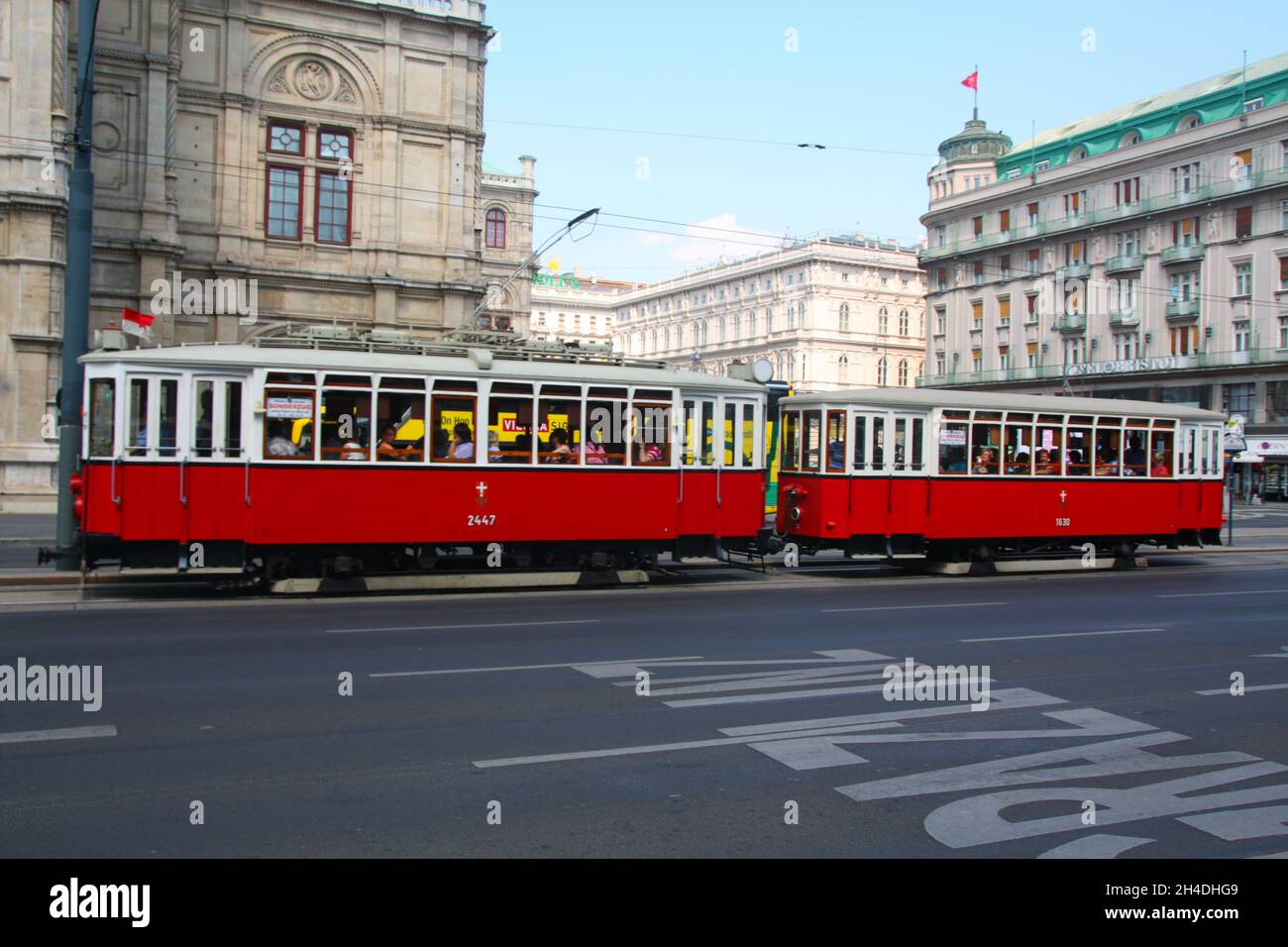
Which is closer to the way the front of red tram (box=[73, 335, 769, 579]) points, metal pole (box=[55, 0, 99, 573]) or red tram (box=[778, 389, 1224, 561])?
the metal pole

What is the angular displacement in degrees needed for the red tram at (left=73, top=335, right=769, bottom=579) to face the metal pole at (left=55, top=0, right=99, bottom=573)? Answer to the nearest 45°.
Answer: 0° — it already faces it

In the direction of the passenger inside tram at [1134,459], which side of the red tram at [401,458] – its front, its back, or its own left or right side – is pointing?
back

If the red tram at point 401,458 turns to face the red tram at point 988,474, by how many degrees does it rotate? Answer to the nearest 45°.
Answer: approximately 180°

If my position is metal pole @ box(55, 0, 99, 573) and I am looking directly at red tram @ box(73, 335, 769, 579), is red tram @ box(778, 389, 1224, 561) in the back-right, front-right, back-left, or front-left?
front-left

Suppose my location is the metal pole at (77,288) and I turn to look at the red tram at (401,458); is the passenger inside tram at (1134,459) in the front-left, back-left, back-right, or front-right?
front-left

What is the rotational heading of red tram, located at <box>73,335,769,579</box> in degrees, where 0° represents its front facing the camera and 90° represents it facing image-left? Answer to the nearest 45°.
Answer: approximately 90°
